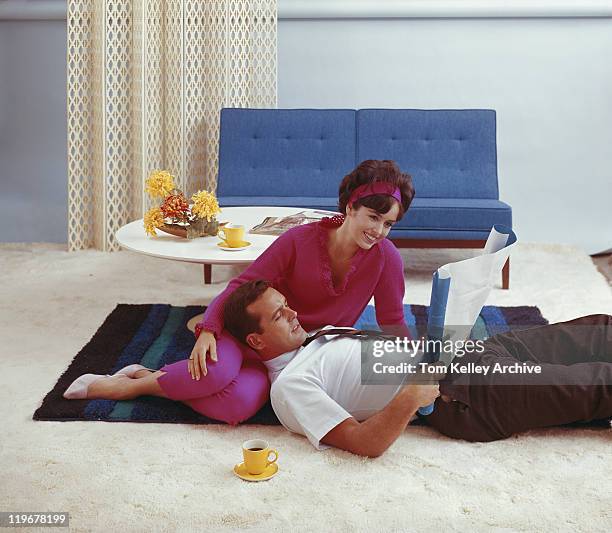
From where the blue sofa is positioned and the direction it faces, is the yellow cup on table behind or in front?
in front

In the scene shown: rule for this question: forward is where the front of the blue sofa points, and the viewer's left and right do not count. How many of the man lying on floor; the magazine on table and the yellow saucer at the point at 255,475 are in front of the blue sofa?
3

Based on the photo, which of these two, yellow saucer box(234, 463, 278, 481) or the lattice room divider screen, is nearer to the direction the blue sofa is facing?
the yellow saucer

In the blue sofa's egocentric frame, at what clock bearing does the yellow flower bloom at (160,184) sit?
The yellow flower bloom is roughly at 1 o'clock from the blue sofa.

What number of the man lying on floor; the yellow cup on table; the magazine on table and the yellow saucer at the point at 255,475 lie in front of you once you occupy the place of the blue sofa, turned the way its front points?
4

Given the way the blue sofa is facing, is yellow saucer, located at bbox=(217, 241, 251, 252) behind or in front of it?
in front

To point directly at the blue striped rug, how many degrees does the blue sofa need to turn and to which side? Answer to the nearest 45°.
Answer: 0° — it already faces it

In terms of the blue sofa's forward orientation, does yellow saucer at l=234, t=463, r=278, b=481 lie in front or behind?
in front

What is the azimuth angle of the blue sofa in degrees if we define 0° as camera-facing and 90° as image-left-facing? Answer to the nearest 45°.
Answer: approximately 0°
